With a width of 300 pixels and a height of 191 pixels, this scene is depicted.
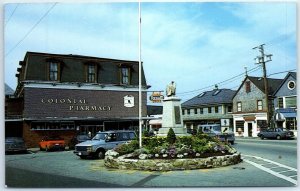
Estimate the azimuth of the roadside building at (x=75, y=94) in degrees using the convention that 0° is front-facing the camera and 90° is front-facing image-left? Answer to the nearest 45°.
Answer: approximately 0°

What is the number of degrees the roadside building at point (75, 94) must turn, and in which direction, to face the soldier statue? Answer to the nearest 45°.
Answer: approximately 90° to its left

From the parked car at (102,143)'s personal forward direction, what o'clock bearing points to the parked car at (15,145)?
the parked car at (15,145) is roughly at 1 o'clock from the parked car at (102,143).

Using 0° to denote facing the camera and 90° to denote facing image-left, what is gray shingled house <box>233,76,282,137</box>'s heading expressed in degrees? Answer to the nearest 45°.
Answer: approximately 45°

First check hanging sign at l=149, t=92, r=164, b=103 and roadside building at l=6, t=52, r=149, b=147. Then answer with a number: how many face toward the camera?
2

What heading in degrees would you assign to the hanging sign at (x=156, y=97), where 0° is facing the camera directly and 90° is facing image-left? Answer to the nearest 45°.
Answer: approximately 0°

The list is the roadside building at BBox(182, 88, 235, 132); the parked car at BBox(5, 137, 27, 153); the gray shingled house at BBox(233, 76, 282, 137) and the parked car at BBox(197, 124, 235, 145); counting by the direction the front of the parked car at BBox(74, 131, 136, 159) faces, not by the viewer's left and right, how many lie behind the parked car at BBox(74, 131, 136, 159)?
3
